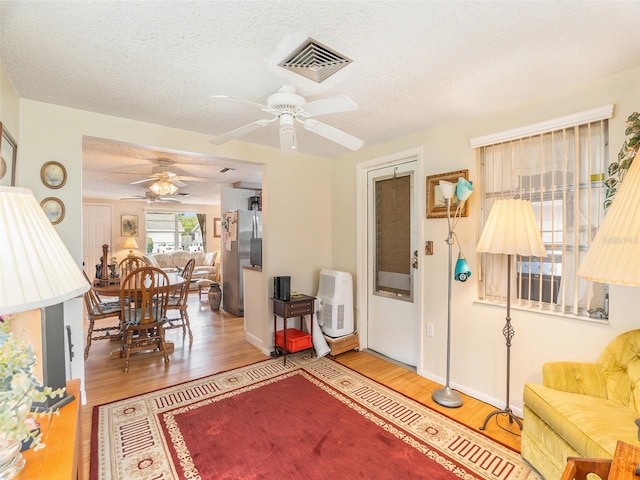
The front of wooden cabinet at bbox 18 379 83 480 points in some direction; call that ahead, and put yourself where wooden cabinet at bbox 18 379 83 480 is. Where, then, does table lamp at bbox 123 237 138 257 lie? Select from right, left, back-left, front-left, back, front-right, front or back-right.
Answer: left

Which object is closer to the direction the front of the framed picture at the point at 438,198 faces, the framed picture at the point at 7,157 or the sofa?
the framed picture

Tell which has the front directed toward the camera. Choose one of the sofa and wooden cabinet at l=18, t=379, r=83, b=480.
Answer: the sofa

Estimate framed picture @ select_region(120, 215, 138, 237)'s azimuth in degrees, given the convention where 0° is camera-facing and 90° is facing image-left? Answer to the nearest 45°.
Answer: approximately 0°

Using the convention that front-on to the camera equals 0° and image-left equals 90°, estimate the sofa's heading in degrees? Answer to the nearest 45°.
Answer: approximately 0°

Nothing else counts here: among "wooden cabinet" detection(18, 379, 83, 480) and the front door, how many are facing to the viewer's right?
1

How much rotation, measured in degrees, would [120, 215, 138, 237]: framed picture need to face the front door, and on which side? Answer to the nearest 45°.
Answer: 0° — it already faces it

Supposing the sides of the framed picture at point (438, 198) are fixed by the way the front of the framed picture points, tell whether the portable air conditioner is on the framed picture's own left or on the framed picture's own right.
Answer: on the framed picture's own right

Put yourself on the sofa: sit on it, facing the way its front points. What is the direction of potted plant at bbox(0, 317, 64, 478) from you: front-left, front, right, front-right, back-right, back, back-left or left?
front

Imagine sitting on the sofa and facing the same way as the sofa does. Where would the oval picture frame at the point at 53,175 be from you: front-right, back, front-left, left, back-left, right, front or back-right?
front

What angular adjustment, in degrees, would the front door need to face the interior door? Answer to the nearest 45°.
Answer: approximately 45° to its right

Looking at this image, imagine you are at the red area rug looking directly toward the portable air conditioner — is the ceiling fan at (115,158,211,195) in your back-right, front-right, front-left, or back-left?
front-left

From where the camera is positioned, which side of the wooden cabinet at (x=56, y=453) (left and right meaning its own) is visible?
right

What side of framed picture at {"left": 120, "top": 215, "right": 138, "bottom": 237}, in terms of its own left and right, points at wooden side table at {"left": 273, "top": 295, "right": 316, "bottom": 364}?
front

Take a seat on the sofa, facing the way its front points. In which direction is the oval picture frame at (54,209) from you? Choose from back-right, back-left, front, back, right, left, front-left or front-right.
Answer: front
